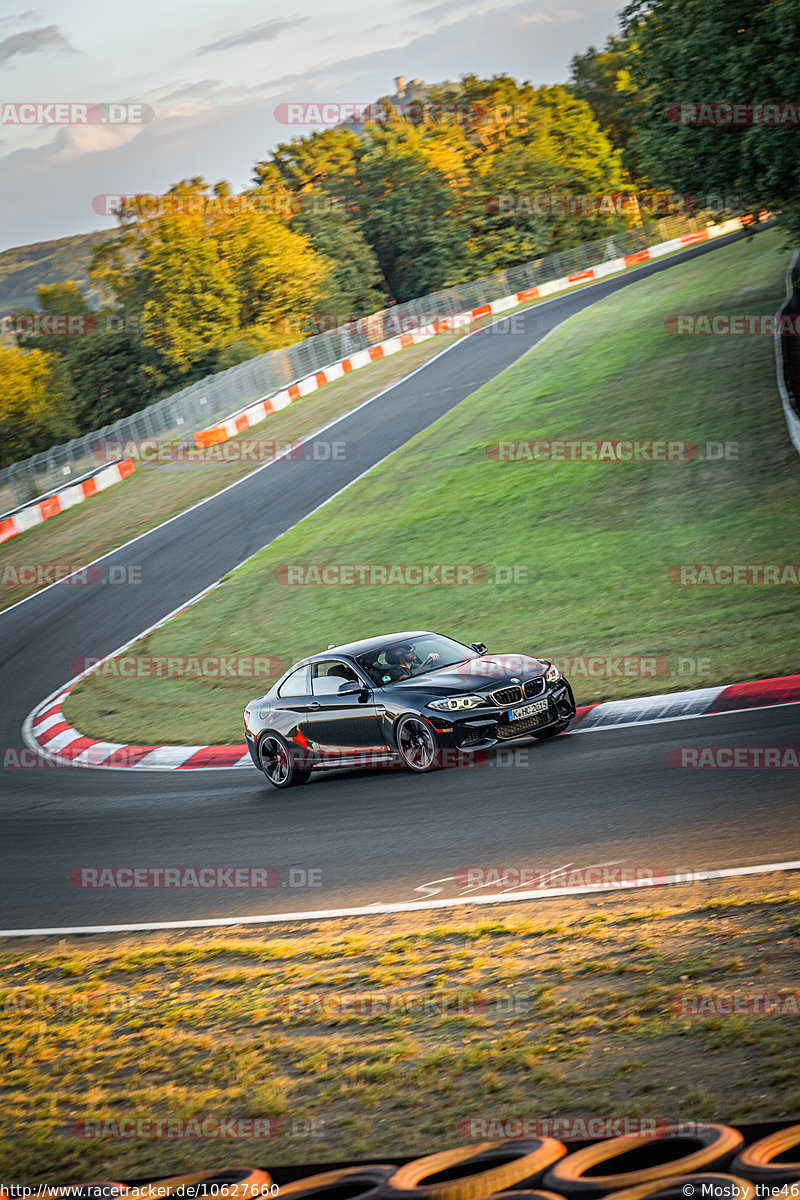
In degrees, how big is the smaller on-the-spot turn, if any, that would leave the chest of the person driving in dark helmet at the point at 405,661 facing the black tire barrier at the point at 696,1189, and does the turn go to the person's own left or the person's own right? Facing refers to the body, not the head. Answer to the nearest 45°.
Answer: approximately 45° to the person's own right

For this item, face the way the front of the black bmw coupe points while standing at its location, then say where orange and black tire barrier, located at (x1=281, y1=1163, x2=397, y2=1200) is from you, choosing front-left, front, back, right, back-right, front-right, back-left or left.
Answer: front-right

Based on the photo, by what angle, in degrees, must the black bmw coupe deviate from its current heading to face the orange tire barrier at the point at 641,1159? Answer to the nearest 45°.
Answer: approximately 45° to its right

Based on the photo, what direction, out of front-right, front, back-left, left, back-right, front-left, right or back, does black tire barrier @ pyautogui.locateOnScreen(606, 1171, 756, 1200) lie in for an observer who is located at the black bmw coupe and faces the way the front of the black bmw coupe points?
front-right

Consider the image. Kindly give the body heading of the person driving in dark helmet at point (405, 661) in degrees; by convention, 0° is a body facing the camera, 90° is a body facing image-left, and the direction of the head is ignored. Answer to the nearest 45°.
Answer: approximately 315°

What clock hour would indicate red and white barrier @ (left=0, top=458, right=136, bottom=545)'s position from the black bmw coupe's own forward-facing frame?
The red and white barrier is roughly at 7 o'clock from the black bmw coupe.
